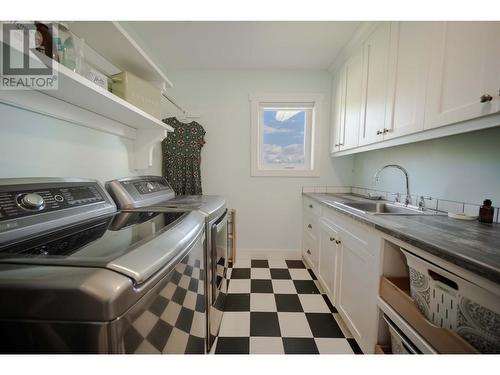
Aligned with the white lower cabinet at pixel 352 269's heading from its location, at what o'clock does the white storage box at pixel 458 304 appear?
The white storage box is roughly at 8 o'clock from the white lower cabinet.

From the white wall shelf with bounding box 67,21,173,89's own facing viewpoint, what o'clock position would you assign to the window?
The window is roughly at 10 o'clock from the white wall shelf.

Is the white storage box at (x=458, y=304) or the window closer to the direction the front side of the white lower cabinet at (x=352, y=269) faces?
the window

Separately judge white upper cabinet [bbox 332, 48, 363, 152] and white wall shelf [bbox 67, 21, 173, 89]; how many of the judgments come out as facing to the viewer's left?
1

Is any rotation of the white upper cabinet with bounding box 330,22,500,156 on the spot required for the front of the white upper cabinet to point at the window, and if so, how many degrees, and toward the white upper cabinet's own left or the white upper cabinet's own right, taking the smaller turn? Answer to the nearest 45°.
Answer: approximately 90° to the white upper cabinet's own right

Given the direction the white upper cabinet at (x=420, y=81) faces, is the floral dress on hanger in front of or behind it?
in front

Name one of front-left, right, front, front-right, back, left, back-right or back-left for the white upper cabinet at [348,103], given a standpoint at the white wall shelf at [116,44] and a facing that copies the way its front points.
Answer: front-left

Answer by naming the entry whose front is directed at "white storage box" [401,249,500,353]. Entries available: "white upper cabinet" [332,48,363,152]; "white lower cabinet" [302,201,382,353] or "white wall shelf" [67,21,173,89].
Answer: the white wall shelf

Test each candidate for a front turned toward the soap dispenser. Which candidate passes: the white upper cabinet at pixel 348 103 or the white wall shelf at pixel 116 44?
the white wall shelf

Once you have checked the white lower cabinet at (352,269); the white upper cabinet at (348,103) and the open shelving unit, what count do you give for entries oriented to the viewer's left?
2

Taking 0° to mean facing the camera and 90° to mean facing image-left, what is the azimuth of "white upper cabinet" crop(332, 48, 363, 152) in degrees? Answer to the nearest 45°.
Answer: approximately 90°

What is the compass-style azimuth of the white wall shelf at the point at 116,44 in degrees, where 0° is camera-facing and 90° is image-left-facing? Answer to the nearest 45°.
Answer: approximately 315°
